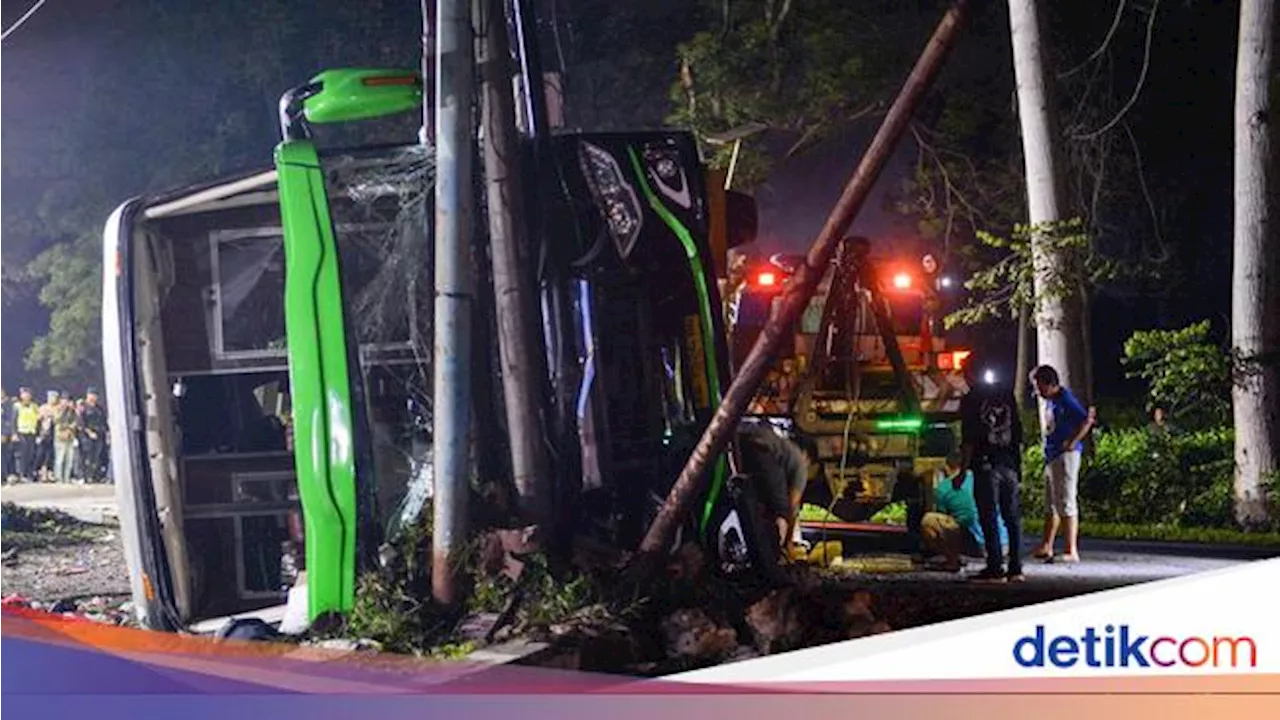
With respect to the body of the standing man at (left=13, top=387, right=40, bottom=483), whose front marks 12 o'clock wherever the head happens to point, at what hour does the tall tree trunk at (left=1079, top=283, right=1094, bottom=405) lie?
The tall tree trunk is roughly at 10 o'clock from the standing man.

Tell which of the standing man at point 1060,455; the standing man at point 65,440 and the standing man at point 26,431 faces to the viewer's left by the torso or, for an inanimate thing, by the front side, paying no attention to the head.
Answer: the standing man at point 1060,455

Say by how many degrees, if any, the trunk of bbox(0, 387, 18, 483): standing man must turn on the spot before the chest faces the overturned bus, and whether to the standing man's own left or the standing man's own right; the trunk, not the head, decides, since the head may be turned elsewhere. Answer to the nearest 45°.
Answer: approximately 45° to the standing man's own left

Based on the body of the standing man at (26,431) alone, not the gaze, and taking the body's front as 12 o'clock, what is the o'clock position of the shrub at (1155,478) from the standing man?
The shrub is roughly at 10 o'clock from the standing man.

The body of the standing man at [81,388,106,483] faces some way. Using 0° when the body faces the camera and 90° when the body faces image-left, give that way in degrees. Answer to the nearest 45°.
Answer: approximately 0°

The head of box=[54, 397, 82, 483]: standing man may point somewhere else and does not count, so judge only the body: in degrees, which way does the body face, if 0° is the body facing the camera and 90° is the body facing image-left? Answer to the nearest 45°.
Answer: approximately 0°

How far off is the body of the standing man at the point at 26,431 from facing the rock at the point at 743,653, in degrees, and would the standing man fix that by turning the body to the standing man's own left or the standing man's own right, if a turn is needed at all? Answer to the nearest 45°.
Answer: approximately 45° to the standing man's own left

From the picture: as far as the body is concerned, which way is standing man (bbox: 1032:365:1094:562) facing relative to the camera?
to the viewer's left
